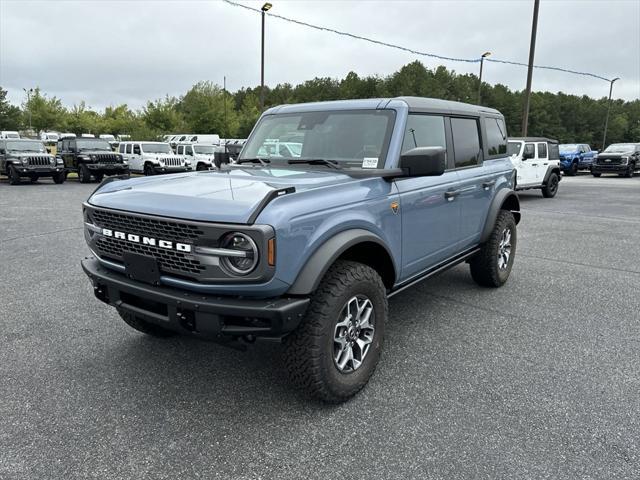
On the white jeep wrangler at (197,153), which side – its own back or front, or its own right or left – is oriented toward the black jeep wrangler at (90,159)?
right

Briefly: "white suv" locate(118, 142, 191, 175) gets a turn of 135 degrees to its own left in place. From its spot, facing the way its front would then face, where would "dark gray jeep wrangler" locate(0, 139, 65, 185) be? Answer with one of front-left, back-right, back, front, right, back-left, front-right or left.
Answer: back-left

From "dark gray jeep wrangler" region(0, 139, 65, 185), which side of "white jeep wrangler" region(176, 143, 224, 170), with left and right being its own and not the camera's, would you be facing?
right

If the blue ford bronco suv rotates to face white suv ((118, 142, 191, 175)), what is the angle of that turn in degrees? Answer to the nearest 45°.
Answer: approximately 135° to its right

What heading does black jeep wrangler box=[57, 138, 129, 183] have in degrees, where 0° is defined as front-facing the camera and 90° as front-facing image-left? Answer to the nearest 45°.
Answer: approximately 315°

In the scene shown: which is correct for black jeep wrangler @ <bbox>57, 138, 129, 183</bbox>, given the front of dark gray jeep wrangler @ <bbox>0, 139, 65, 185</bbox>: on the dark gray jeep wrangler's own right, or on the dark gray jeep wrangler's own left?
on the dark gray jeep wrangler's own left

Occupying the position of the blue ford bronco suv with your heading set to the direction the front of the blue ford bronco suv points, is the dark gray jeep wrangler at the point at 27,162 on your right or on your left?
on your right

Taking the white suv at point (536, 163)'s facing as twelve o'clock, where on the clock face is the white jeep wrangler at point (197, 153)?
The white jeep wrangler is roughly at 2 o'clock from the white suv.

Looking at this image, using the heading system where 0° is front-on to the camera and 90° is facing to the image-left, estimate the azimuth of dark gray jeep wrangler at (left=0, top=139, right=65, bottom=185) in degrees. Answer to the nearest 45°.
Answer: approximately 315°
